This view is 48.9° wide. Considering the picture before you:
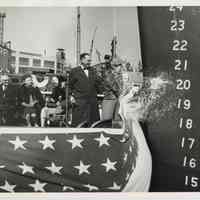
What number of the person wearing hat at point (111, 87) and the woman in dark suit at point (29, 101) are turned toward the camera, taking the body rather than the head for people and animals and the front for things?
1

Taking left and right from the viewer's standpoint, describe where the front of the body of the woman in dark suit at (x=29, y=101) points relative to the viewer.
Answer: facing the viewer

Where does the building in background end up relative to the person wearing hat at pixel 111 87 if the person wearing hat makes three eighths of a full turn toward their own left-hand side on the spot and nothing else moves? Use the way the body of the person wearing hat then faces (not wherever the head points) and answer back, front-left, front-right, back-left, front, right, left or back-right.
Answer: front-left

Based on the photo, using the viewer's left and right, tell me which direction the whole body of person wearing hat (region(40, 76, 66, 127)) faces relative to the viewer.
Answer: facing the viewer and to the left of the viewer

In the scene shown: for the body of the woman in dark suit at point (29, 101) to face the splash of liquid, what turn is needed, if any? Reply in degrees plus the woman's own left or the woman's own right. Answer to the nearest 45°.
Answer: approximately 90° to the woman's own left

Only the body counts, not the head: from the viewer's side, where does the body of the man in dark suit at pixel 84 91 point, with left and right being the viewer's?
facing the viewer and to the right of the viewer

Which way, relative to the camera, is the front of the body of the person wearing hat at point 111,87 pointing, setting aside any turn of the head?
to the viewer's right

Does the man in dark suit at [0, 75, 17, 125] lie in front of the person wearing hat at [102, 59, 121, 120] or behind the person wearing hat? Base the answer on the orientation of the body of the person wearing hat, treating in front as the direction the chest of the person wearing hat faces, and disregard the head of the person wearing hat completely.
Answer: behind
